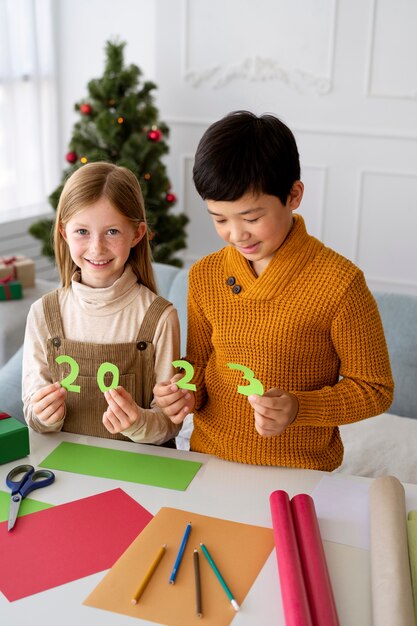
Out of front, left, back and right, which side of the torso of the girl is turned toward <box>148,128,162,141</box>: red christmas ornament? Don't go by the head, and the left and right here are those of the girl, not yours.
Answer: back

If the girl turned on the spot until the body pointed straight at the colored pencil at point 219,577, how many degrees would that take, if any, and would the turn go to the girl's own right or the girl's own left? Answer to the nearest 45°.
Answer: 0° — they already face it

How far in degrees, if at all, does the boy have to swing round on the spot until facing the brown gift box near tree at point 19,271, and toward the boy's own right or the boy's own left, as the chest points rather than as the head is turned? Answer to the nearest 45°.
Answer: approximately 90° to the boy's own right

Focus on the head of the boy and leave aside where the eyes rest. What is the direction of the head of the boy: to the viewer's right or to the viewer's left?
to the viewer's left

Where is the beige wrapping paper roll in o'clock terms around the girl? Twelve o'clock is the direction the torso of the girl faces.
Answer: The beige wrapping paper roll is roughly at 11 o'clock from the girl.

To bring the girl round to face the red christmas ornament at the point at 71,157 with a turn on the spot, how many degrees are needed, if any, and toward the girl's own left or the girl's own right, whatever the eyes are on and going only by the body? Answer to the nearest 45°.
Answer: approximately 180°

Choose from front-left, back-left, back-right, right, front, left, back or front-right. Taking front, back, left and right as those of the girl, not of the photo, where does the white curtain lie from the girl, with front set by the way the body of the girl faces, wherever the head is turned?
back
